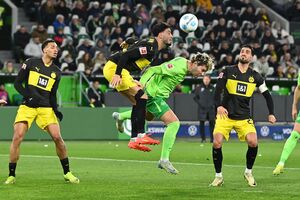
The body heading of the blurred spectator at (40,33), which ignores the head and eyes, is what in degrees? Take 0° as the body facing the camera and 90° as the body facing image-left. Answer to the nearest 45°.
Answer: approximately 0°

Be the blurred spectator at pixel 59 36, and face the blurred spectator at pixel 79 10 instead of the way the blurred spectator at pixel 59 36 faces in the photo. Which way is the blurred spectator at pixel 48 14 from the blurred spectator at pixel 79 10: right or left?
left

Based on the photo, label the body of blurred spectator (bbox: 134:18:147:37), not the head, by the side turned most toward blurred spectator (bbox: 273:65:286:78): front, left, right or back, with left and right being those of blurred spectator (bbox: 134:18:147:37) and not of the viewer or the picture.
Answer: left

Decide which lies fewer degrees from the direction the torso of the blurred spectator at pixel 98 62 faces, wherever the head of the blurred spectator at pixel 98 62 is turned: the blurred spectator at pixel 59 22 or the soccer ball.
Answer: the soccer ball

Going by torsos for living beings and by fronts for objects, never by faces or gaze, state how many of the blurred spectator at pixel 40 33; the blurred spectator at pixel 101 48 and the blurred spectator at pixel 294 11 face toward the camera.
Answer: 3

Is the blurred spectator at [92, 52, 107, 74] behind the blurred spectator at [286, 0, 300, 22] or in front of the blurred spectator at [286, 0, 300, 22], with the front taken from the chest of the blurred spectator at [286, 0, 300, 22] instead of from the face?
in front
